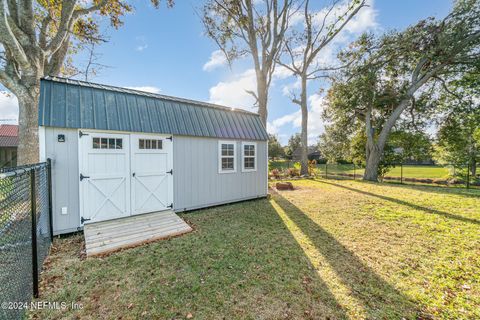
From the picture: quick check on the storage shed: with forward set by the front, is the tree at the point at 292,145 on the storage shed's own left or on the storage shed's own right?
on the storage shed's own left
